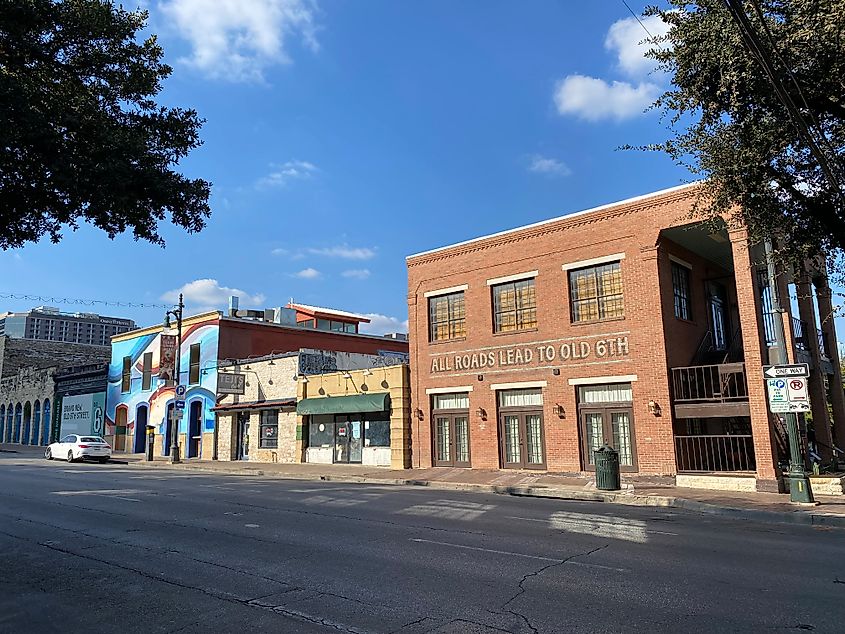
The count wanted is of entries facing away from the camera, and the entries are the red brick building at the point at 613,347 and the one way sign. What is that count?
0

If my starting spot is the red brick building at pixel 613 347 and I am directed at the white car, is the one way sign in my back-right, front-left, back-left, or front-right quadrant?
back-left

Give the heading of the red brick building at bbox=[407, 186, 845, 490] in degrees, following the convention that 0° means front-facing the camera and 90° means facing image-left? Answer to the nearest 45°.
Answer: approximately 45°

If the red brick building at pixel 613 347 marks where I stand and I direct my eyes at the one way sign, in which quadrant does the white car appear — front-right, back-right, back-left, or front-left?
back-right

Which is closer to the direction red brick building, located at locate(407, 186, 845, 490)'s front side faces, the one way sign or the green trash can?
the green trash can

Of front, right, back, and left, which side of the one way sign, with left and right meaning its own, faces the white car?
right
